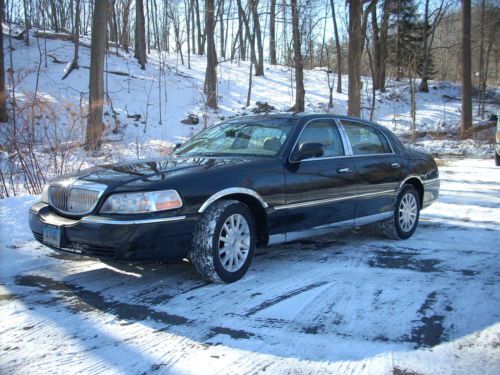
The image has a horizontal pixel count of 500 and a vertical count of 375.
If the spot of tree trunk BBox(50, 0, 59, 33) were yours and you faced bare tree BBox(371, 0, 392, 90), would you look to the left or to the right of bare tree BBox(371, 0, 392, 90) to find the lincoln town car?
right

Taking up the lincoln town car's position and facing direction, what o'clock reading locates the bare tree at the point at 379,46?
The bare tree is roughly at 5 o'clock from the lincoln town car.

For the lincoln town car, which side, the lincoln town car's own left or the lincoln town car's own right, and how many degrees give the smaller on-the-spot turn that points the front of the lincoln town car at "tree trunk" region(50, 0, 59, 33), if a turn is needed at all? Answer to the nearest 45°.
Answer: approximately 135° to the lincoln town car's own right

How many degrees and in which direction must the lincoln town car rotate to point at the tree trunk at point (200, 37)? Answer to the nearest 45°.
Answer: approximately 135° to its right

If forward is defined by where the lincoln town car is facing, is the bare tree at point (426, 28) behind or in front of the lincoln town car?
behind

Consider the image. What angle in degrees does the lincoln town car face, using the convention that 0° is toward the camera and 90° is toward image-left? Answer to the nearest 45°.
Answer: approximately 45°
